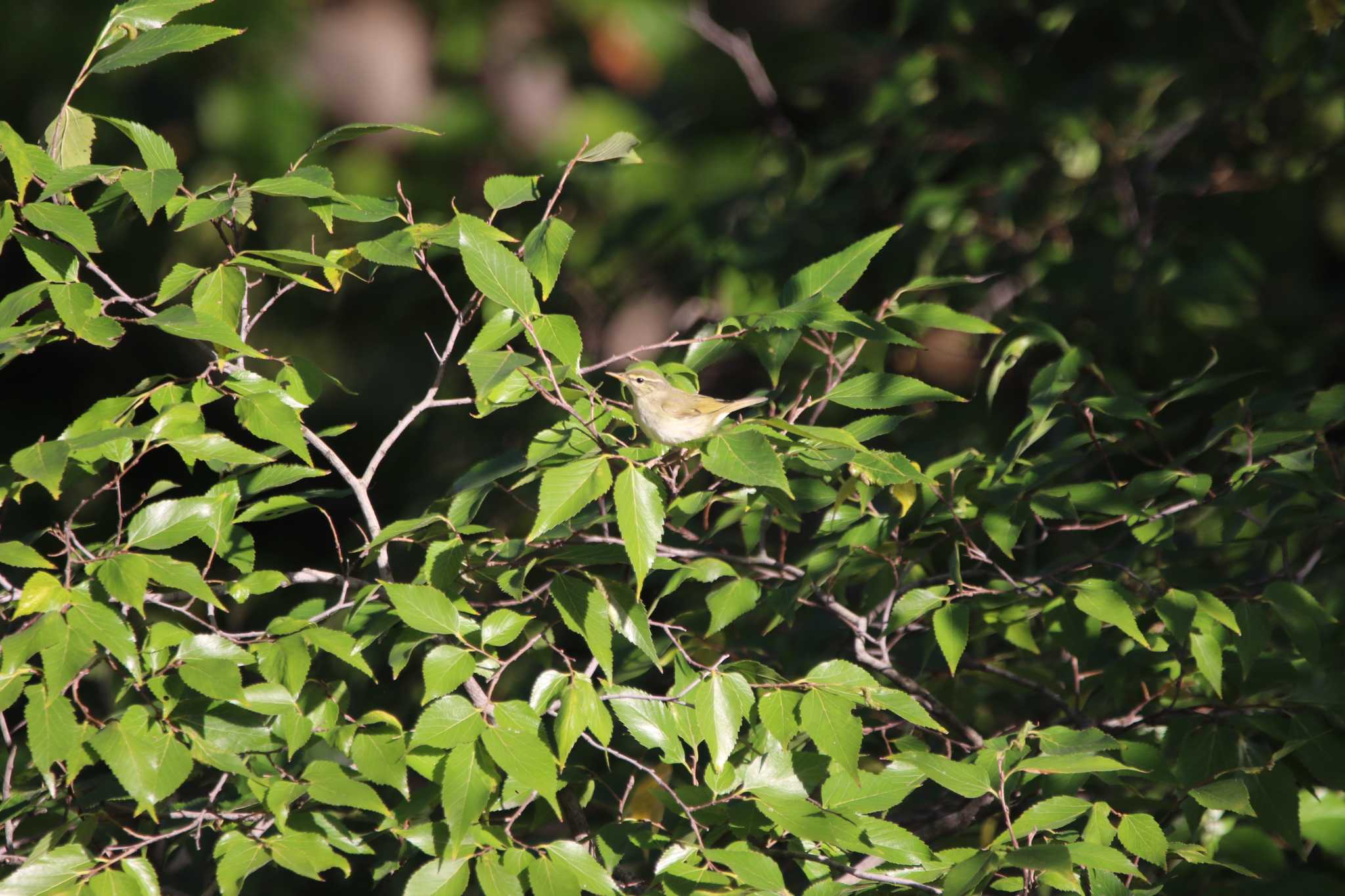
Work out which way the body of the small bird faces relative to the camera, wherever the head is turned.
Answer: to the viewer's left
